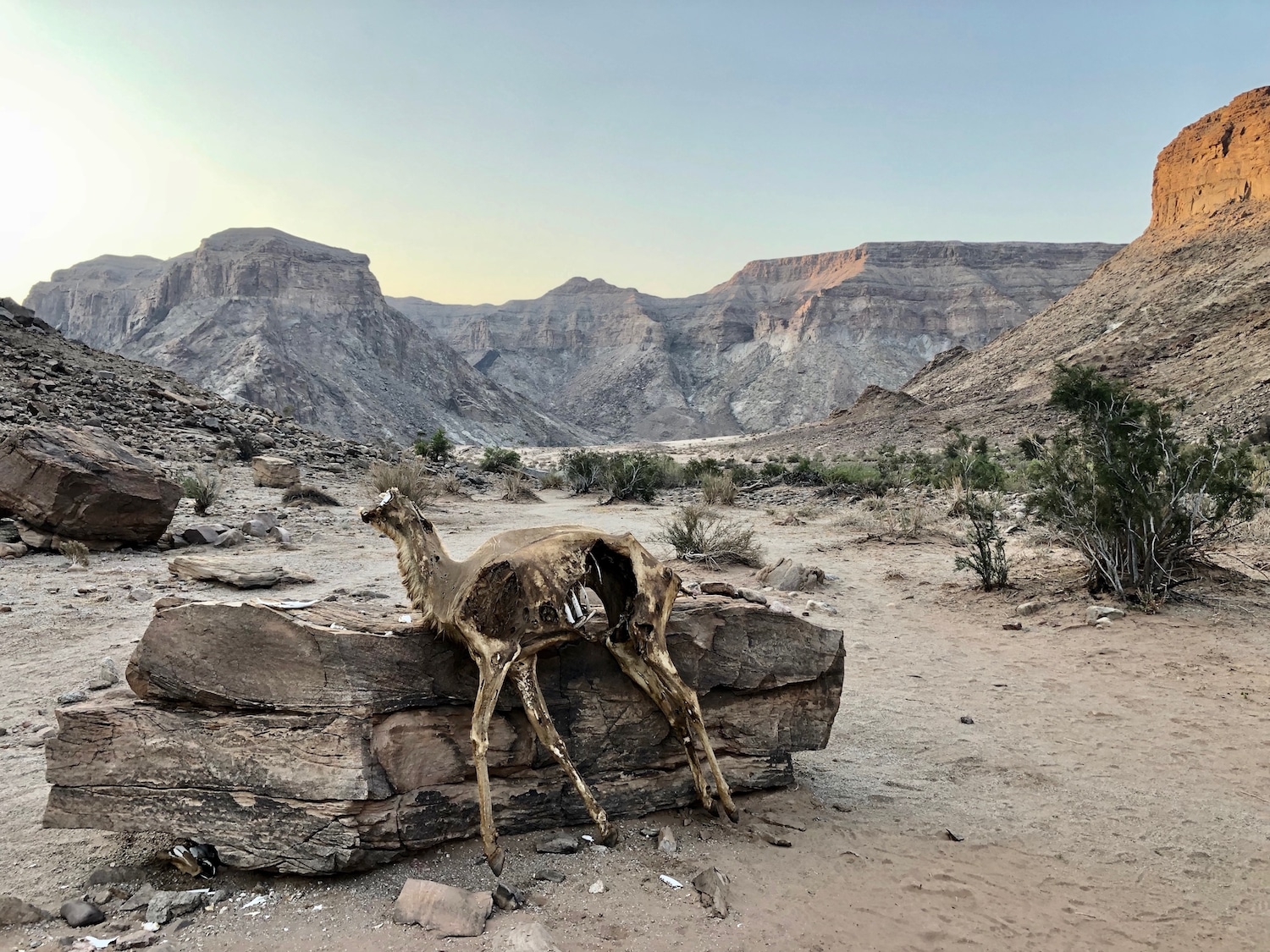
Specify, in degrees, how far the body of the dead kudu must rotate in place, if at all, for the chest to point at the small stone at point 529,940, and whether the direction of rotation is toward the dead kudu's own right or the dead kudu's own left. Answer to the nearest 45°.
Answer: approximately 90° to the dead kudu's own left

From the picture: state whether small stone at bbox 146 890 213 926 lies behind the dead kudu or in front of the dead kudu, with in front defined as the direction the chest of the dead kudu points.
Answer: in front

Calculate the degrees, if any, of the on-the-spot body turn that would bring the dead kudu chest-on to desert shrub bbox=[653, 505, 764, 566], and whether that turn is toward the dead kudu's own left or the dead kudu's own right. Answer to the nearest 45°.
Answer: approximately 90° to the dead kudu's own right

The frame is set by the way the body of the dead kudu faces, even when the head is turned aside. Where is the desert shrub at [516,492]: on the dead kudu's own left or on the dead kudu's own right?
on the dead kudu's own right

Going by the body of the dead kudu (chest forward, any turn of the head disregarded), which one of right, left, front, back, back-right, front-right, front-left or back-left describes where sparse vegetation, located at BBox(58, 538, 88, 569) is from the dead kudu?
front-right

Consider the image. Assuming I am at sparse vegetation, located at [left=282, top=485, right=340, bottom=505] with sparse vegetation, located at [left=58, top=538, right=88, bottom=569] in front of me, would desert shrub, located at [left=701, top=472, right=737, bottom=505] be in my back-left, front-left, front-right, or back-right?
back-left

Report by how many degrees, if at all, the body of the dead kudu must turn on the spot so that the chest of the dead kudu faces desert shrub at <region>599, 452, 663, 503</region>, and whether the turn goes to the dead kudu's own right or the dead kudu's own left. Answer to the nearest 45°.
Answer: approximately 90° to the dead kudu's own right

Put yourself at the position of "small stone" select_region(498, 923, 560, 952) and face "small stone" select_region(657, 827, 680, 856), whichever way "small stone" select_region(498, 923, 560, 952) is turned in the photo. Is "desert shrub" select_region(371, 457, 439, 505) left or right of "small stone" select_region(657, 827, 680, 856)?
left

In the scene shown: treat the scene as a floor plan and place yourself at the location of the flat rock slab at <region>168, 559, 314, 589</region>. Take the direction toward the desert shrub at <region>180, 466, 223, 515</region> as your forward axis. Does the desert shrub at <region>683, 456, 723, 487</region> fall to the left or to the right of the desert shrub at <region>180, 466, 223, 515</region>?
right

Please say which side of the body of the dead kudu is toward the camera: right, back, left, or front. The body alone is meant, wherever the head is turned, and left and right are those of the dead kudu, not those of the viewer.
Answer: left

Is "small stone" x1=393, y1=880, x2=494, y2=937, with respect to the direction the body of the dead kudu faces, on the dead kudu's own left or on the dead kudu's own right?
on the dead kudu's own left

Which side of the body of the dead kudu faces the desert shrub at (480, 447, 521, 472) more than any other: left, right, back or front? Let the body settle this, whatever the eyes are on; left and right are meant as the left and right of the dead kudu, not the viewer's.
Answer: right

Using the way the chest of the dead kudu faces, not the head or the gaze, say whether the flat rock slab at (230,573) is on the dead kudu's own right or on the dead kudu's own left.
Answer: on the dead kudu's own right
